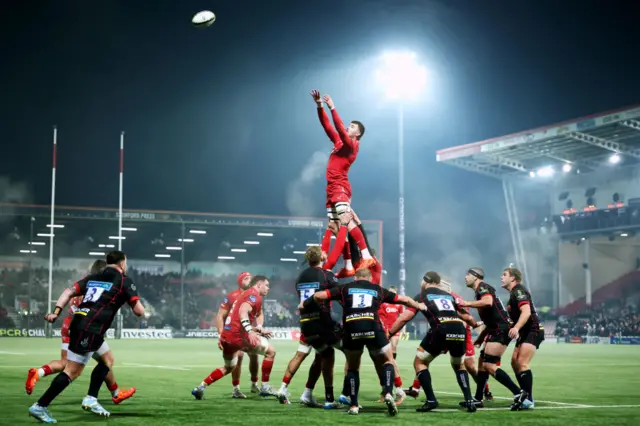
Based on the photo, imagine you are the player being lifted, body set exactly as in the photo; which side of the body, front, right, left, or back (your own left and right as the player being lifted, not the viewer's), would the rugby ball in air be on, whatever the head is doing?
right
